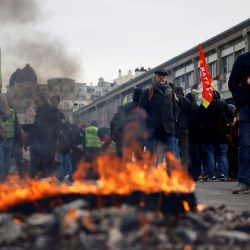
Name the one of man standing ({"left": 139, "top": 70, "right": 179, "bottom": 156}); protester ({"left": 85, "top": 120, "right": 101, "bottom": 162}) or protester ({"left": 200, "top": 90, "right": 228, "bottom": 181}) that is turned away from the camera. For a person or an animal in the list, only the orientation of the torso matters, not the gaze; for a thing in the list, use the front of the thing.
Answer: protester ({"left": 85, "top": 120, "right": 101, "bottom": 162})

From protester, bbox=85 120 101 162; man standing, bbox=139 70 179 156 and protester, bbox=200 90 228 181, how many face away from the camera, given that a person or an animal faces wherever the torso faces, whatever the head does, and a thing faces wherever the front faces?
1

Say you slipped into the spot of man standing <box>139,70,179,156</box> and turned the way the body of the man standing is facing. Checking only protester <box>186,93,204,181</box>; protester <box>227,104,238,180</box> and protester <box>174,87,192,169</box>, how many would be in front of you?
0

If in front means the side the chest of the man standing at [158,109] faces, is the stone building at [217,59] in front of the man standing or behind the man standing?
behind

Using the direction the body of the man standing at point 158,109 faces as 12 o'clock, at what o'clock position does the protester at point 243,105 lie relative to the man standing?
The protester is roughly at 10 o'clock from the man standing.

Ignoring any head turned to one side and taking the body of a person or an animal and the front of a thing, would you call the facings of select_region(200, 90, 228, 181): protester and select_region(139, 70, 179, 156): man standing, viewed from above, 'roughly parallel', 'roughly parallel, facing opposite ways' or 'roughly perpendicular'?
roughly parallel

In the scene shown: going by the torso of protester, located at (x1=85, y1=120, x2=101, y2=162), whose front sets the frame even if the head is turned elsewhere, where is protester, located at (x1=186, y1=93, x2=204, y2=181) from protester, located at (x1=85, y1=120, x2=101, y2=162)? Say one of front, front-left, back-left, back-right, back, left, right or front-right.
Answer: back-right

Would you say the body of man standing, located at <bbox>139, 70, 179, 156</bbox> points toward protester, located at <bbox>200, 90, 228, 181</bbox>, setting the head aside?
no

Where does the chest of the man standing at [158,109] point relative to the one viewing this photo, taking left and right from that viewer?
facing the viewer

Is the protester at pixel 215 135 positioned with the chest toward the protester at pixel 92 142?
no

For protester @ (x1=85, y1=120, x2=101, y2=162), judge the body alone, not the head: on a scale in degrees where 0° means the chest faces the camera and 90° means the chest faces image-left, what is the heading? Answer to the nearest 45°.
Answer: approximately 180°

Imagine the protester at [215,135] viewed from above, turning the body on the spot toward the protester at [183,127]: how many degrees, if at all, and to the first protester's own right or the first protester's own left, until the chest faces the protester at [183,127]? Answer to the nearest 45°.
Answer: approximately 45° to the first protester's own right

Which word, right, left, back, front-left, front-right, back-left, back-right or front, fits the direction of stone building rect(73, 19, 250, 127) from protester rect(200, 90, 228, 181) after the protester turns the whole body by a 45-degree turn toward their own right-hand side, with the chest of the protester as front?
back-right
